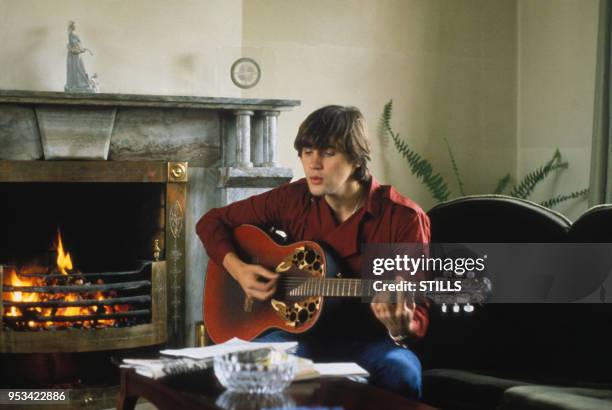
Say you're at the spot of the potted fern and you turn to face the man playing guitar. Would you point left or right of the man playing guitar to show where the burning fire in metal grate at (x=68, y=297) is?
right

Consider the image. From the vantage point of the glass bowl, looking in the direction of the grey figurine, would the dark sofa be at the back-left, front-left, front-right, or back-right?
front-right

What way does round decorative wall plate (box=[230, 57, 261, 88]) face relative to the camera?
toward the camera

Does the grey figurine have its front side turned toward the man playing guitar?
no

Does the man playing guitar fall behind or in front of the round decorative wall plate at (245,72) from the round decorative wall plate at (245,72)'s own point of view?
in front

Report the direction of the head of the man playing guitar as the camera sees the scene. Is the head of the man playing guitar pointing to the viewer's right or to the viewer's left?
to the viewer's left

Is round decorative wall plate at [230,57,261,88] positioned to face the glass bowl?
yes

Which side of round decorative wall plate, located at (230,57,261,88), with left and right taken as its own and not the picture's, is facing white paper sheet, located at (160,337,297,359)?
front
